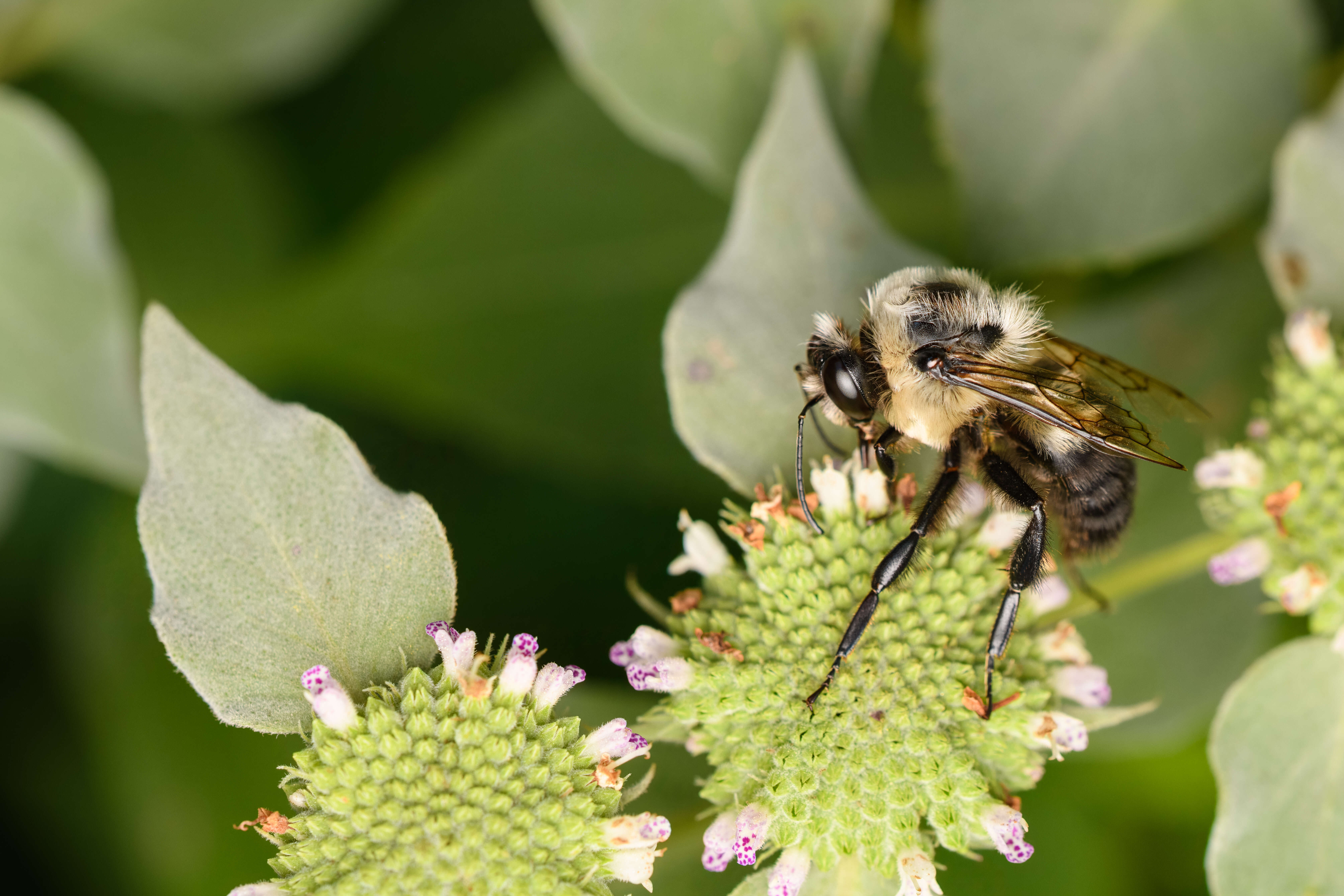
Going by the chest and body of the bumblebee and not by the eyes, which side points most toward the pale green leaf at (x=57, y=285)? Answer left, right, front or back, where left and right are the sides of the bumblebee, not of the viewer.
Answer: front

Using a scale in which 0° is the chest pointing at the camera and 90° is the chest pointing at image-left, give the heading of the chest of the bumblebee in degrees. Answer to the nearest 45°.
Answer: approximately 90°
